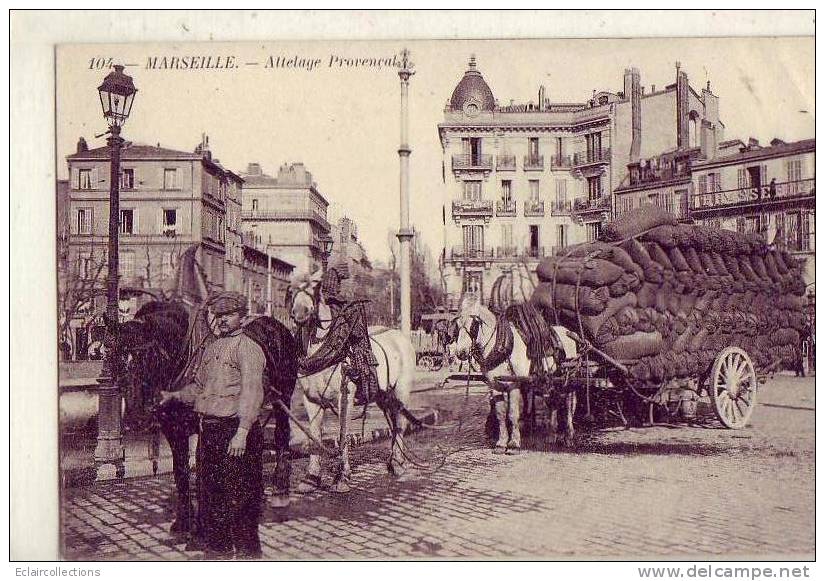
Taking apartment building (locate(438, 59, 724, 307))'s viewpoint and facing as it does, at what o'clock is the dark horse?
The dark horse is roughly at 12 o'clock from the apartment building.

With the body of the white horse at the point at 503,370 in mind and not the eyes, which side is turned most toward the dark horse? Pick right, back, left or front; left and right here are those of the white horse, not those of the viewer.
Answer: front

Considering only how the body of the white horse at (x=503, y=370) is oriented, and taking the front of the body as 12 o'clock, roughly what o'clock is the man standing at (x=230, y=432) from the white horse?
The man standing is roughly at 12 o'clock from the white horse.

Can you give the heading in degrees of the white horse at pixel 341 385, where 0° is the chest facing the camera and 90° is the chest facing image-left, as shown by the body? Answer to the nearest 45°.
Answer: approximately 45°

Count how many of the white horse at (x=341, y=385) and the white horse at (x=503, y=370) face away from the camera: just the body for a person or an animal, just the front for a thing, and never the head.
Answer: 0

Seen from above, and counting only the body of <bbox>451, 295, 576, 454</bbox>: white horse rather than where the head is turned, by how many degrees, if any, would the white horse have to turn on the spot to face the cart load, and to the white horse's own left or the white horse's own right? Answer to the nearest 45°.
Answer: approximately 135° to the white horse's own left

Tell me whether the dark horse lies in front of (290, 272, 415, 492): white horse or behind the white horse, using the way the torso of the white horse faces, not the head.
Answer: in front

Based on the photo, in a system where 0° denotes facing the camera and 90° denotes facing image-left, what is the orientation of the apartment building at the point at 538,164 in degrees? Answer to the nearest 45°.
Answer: approximately 0°
